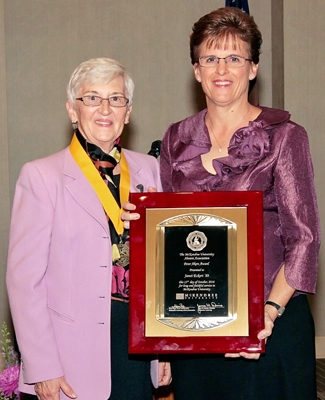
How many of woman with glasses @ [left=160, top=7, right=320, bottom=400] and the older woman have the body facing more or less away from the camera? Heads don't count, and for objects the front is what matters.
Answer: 0

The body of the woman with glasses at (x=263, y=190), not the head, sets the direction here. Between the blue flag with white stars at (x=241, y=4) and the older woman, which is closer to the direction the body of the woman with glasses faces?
the older woman

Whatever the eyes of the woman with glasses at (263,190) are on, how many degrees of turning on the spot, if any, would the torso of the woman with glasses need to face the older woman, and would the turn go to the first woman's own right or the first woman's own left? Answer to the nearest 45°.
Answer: approximately 45° to the first woman's own right

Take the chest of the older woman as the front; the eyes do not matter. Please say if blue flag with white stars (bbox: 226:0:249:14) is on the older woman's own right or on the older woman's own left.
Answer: on the older woman's own left

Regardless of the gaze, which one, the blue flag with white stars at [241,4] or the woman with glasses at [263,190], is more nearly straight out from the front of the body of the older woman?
the woman with glasses

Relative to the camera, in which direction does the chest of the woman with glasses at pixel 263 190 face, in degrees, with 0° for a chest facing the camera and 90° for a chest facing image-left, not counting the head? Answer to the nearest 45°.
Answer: approximately 45°

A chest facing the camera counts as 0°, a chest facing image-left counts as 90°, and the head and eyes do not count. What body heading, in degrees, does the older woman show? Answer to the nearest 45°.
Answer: approximately 315°
